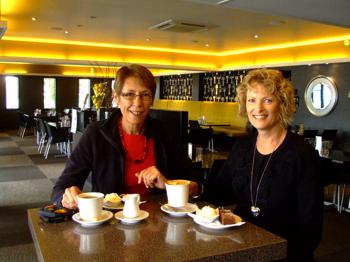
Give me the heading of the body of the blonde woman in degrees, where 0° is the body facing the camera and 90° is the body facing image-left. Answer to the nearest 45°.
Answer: approximately 45°

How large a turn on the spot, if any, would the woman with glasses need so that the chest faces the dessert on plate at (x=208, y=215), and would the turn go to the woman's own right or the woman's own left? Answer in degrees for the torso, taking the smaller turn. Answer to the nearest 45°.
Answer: approximately 45° to the woman's own left

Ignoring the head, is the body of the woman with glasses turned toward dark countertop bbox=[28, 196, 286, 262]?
yes

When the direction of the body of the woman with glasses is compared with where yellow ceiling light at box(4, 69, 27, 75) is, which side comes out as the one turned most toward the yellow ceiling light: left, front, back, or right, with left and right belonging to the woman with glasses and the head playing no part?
back

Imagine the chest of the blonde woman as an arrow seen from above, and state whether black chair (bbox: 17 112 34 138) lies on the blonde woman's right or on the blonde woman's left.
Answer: on the blonde woman's right

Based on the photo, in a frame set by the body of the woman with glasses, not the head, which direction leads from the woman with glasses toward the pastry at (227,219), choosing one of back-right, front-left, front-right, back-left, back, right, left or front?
front-left

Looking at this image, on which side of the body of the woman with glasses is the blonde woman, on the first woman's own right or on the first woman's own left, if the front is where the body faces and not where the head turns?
on the first woman's own left

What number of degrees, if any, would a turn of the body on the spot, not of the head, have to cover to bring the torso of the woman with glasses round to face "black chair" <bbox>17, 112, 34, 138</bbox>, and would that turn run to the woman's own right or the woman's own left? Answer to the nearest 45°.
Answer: approximately 180°
